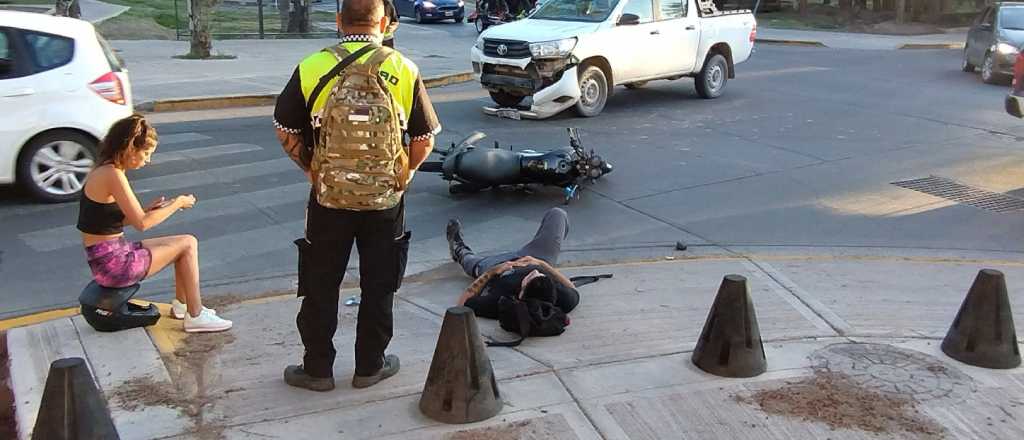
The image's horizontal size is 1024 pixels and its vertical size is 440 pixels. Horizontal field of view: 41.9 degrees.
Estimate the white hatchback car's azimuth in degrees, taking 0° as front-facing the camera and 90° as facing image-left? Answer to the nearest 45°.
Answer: approximately 90°

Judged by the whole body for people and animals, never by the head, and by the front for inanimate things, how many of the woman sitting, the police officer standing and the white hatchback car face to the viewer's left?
1

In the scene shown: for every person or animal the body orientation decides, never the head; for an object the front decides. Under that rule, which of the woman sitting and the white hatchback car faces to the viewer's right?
the woman sitting

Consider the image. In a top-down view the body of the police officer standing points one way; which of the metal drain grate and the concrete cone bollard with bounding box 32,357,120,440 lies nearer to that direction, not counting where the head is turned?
the metal drain grate

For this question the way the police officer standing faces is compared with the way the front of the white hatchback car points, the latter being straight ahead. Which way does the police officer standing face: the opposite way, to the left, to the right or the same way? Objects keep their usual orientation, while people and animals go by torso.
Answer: to the right

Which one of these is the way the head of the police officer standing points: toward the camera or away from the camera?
away from the camera

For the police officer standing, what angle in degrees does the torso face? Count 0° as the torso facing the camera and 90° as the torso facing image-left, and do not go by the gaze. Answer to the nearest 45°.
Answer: approximately 180°

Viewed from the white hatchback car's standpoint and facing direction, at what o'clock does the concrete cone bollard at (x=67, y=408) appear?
The concrete cone bollard is roughly at 9 o'clock from the white hatchback car.

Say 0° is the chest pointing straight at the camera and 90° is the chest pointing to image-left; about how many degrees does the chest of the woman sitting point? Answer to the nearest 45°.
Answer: approximately 270°

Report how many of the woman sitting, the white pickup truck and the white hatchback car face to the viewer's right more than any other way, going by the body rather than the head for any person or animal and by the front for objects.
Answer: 1

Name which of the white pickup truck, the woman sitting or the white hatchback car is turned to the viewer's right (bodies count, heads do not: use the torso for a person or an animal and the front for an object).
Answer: the woman sitting

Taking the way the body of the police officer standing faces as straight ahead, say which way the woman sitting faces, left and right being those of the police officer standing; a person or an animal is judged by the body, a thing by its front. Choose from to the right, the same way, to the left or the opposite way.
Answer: to the right

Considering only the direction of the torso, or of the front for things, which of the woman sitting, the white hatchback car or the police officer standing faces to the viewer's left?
the white hatchback car

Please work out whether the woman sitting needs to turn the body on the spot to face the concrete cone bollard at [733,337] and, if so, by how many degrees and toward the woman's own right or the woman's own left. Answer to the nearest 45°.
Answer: approximately 45° to the woman's own right

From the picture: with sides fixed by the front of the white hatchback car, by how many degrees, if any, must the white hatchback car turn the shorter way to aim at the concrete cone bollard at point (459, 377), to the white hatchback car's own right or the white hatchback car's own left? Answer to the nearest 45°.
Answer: approximately 90° to the white hatchback car's own left

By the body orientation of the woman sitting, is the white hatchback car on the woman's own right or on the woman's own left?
on the woman's own left

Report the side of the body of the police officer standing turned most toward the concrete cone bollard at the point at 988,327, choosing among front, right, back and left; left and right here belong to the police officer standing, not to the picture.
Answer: right

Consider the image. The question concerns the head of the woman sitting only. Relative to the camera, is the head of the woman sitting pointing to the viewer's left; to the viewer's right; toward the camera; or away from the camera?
to the viewer's right
